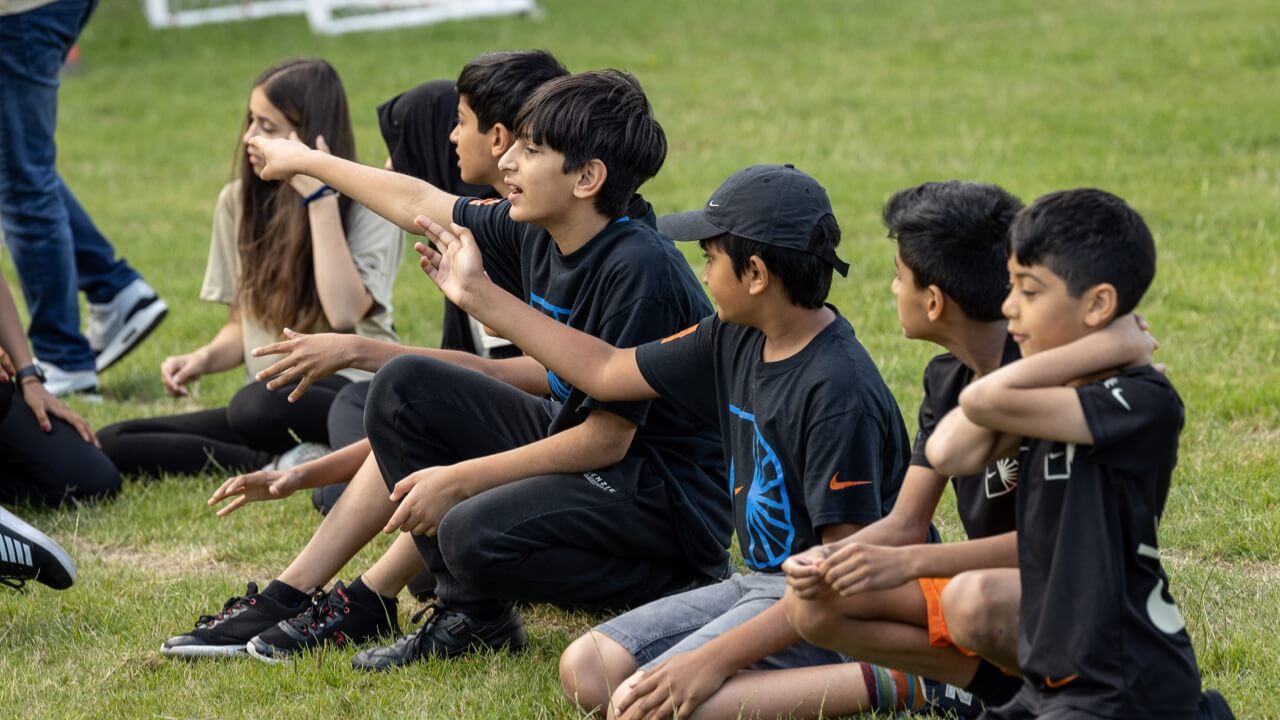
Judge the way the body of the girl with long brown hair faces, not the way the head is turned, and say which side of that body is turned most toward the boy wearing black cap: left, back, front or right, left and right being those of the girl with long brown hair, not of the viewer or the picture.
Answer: left

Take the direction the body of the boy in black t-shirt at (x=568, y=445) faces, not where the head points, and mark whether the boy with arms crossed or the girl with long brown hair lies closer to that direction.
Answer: the girl with long brown hair

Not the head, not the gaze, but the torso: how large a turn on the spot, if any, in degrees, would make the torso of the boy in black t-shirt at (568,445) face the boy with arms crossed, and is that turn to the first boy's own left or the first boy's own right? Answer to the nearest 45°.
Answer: approximately 135° to the first boy's own left

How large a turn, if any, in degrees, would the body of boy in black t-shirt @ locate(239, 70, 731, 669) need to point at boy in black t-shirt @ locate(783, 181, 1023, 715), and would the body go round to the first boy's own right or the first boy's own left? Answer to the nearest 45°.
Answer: approximately 135° to the first boy's own left

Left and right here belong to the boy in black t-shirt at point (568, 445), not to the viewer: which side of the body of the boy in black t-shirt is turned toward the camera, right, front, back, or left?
left

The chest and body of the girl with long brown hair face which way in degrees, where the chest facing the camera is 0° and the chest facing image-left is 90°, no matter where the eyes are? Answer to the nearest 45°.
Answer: approximately 45°

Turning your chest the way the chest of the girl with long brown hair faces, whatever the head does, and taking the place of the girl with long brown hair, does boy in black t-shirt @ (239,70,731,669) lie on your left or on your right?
on your left
